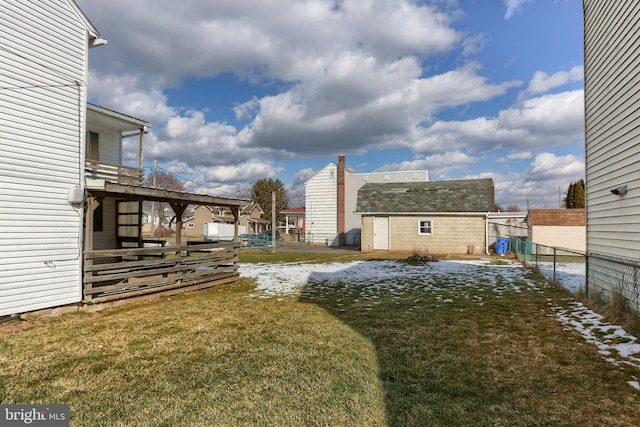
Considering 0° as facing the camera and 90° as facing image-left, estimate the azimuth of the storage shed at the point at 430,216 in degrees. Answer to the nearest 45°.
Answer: approximately 0°

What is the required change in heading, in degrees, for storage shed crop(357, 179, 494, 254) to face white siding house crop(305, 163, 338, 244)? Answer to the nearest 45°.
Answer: approximately 135° to its right

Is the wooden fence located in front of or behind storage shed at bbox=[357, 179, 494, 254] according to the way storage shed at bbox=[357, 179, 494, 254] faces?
in front

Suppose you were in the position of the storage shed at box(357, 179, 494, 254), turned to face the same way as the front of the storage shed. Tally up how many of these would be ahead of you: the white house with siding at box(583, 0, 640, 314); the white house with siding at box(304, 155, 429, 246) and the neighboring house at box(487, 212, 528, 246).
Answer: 1

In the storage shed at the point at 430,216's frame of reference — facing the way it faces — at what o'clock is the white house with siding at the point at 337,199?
The white house with siding is roughly at 4 o'clock from the storage shed.

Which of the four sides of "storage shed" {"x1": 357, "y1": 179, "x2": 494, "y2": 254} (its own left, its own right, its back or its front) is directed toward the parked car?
right

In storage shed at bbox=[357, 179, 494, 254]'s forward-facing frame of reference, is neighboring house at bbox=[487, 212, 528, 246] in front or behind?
behind

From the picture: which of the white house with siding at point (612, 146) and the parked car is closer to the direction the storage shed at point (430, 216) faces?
the white house with siding

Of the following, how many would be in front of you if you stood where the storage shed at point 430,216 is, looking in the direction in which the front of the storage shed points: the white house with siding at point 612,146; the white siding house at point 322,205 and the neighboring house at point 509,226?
1

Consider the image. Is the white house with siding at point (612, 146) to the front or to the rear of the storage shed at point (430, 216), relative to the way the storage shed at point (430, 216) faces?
to the front

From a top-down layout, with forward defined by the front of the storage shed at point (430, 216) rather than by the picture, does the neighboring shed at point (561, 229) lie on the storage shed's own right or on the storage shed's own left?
on the storage shed's own left
